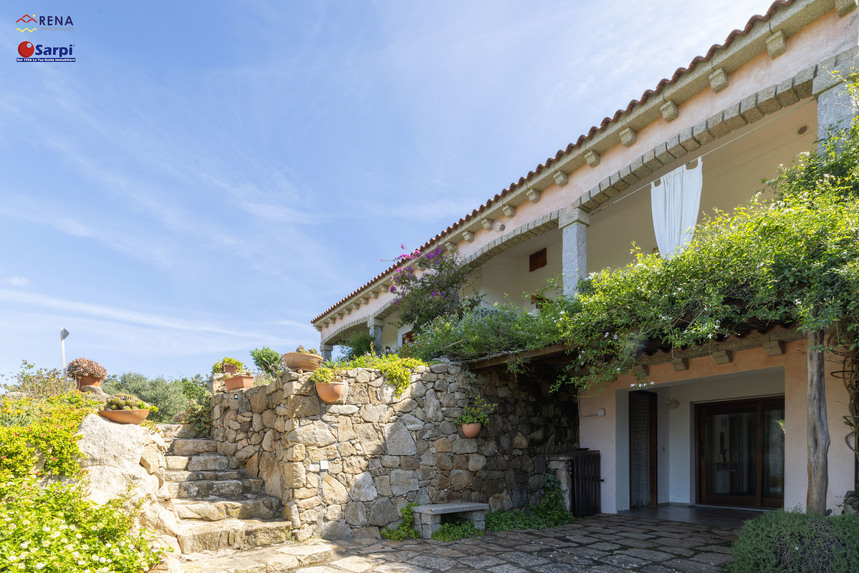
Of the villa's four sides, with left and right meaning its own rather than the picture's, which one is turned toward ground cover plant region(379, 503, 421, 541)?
front

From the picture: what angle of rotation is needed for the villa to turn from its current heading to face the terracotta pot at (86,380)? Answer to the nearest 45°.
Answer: approximately 45° to its right

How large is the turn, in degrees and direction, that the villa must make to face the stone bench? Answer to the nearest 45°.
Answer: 0° — it already faces it

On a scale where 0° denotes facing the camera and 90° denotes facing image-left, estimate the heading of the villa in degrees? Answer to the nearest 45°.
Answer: approximately 45°

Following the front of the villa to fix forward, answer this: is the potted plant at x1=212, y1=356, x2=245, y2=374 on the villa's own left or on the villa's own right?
on the villa's own right

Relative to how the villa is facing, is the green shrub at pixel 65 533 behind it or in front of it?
in front

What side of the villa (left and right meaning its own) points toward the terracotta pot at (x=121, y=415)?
front
